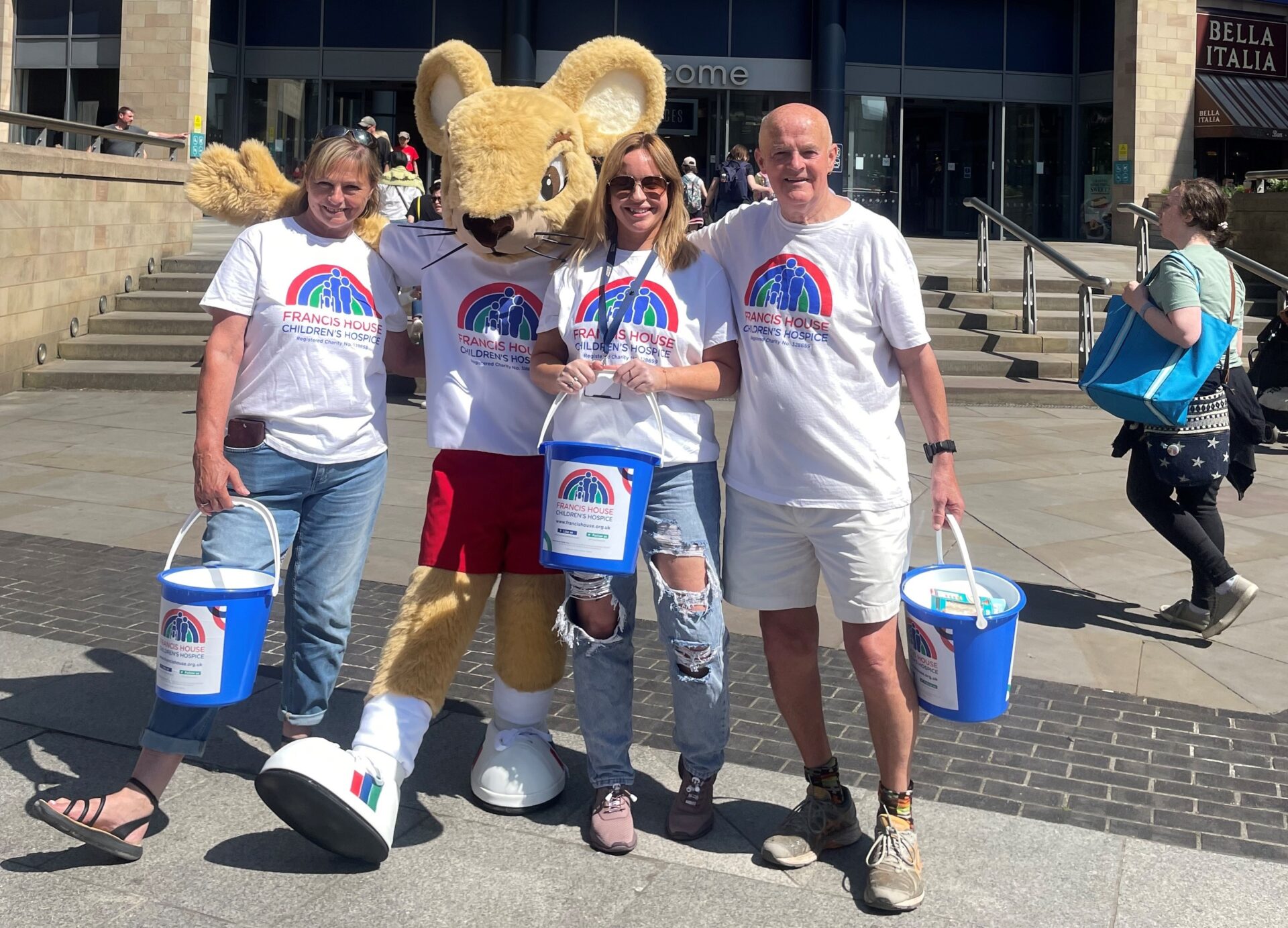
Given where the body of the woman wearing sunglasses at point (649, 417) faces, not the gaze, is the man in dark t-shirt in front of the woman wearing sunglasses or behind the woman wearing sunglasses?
behind

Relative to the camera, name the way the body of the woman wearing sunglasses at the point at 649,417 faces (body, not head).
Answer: toward the camera

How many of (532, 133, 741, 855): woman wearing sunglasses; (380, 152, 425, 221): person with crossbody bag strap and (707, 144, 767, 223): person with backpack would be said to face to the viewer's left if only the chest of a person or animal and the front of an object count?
0

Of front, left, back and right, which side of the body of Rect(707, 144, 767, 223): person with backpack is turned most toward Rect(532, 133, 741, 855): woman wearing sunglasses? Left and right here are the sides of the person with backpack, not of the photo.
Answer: back

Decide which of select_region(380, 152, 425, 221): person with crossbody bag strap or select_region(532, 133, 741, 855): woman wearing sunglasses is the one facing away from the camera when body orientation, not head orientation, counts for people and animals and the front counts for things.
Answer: the person with crossbody bag strap

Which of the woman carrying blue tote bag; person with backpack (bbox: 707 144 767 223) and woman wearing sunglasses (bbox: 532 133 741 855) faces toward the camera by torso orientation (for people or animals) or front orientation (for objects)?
the woman wearing sunglasses

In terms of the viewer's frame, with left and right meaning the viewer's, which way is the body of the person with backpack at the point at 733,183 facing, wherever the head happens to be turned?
facing away from the viewer

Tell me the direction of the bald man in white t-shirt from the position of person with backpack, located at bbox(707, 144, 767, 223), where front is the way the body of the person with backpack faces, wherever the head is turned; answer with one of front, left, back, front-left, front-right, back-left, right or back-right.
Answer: back

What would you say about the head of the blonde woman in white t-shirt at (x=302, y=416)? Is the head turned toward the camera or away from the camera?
toward the camera

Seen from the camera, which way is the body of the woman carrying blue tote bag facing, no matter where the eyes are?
to the viewer's left

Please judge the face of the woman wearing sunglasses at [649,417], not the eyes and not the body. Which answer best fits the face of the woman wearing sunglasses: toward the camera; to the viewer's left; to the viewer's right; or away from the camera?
toward the camera

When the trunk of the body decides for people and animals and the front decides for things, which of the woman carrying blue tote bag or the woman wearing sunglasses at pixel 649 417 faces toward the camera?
the woman wearing sunglasses

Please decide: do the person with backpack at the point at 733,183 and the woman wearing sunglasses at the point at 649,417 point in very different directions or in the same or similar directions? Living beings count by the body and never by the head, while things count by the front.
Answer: very different directions

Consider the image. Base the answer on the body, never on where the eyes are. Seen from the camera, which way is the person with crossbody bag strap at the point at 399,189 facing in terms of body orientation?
away from the camera
